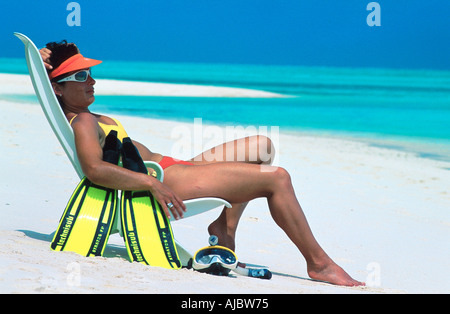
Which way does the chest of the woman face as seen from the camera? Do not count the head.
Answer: to the viewer's right

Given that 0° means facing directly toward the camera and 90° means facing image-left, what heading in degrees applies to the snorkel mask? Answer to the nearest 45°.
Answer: approximately 0°

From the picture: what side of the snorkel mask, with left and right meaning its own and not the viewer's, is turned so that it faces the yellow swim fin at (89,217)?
right

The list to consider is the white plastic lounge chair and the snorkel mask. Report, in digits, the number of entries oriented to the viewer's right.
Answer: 1

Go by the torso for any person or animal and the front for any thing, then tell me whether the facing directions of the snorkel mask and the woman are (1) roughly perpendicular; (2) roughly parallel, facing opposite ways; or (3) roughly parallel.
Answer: roughly perpendicular

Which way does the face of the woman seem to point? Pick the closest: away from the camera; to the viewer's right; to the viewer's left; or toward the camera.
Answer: to the viewer's right

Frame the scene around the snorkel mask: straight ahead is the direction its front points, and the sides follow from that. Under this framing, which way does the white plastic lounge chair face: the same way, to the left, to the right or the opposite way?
to the left

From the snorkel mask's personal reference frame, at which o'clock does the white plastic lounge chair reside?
The white plastic lounge chair is roughly at 3 o'clock from the snorkel mask.

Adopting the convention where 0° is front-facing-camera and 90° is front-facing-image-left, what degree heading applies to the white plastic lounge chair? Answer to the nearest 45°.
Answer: approximately 270°
